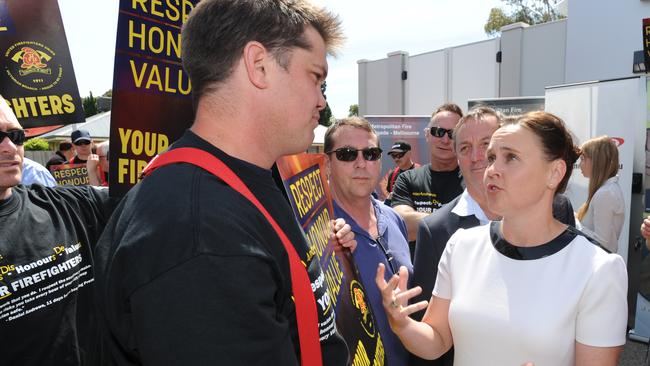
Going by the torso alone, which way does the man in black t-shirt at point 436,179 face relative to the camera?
toward the camera

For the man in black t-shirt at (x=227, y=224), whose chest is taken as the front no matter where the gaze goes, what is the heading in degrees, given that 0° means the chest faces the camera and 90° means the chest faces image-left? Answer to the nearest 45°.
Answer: approximately 270°

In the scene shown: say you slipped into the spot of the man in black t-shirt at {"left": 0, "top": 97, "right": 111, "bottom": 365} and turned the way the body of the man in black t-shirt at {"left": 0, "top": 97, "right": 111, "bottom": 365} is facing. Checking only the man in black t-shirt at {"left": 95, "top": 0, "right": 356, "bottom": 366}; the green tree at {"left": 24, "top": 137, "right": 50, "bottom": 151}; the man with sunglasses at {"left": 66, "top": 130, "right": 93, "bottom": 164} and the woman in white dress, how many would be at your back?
2

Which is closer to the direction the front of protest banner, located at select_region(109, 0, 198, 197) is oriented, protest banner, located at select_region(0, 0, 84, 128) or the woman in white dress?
the woman in white dress

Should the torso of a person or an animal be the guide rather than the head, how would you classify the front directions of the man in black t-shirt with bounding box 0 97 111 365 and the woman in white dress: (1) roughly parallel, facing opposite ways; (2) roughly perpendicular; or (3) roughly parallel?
roughly perpendicular

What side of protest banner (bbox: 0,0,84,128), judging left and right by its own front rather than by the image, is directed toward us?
front

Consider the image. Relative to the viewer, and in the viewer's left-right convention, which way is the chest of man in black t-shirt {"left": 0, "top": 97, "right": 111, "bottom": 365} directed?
facing the viewer

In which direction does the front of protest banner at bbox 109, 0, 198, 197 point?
toward the camera

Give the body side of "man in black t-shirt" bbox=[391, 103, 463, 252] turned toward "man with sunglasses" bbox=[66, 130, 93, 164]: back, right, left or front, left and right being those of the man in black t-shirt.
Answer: right

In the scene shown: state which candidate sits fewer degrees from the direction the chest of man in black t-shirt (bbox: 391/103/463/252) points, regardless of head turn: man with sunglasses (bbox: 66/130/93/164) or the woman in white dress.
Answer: the woman in white dress

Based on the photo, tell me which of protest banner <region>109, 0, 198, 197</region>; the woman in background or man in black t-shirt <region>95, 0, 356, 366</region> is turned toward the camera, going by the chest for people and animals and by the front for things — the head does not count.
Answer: the protest banner

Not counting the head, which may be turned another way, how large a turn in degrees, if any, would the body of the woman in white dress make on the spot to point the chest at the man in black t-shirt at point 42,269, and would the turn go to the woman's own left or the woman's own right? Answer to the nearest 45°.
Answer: approximately 45° to the woman's own right

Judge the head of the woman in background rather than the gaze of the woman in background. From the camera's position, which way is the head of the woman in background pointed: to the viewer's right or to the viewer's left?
to the viewer's left
